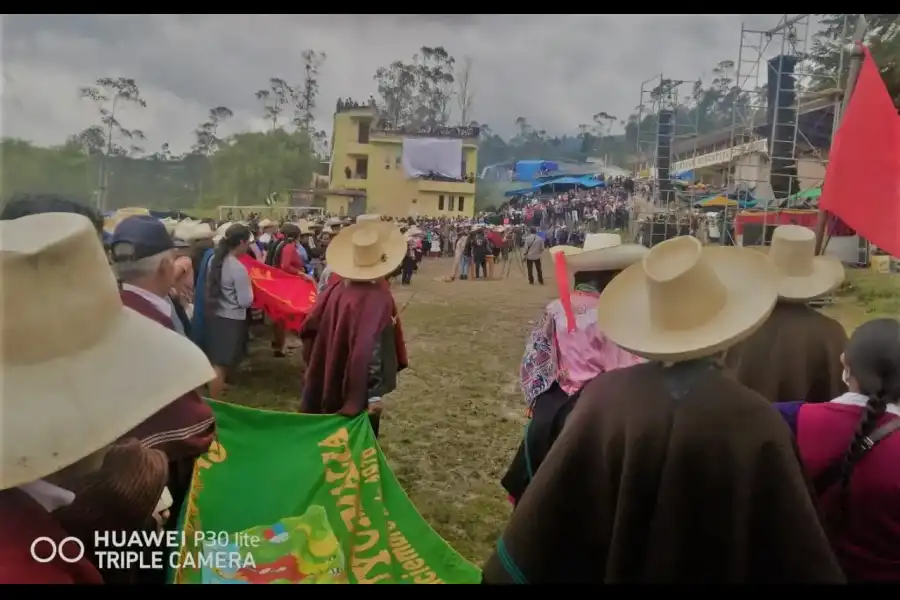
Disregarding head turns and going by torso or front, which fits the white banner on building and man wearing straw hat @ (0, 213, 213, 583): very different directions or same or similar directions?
very different directions

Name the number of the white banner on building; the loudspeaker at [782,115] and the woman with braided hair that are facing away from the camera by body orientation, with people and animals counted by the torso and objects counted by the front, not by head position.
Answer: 1

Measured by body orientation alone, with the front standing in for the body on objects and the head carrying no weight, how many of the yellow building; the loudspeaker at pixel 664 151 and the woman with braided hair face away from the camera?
1

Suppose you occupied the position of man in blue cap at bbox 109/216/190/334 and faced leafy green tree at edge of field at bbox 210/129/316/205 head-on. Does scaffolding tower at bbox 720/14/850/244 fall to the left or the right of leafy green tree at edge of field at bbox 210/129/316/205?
right

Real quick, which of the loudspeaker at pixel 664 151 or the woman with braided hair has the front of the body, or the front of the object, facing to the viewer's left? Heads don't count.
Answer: the loudspeaker

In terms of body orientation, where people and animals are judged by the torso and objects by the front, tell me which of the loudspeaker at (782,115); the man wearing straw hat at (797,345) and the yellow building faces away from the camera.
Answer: the man wearing straw hat

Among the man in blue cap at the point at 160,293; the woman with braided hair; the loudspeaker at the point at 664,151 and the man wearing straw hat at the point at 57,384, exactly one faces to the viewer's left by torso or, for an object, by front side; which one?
the loudspeaker

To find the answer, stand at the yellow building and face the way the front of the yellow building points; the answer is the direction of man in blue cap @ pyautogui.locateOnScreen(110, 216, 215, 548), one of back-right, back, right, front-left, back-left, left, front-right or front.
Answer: front

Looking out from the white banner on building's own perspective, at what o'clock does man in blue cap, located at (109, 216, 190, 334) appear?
The man in blue cap is roughly at 12 o'clock from the white banner on building.

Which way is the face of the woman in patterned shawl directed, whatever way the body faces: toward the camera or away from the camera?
away from the camera

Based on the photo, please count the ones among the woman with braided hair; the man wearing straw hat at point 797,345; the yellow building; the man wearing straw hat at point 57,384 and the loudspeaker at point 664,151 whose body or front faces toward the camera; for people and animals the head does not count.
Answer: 1

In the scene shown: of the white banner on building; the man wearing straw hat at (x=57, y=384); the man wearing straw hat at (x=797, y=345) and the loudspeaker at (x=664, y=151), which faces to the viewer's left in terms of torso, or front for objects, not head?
the loudspeaker

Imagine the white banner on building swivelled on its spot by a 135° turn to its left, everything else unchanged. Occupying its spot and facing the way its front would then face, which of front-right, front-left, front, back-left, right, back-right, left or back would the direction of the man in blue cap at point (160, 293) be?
back-right

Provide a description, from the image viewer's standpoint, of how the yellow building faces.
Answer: facing the viewer

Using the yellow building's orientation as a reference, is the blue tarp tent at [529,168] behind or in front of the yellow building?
behind

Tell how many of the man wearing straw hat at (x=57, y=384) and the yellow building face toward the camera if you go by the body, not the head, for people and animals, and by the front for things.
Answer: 1

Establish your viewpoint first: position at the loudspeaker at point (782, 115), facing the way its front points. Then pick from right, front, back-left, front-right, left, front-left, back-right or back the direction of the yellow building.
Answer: right

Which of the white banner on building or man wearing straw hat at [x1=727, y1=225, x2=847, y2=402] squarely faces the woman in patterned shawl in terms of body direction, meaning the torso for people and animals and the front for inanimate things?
the white banner on building

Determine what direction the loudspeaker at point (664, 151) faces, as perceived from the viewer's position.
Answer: facing to the left of the viewer

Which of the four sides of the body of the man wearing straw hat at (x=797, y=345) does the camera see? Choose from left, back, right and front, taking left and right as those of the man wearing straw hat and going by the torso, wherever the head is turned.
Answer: back

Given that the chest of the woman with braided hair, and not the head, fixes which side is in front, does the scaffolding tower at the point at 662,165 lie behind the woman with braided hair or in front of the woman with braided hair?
in front

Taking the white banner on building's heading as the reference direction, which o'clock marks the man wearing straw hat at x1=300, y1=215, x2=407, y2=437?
The man wearing straw hat is roughly at 12 o'clock from the white banner on building.
